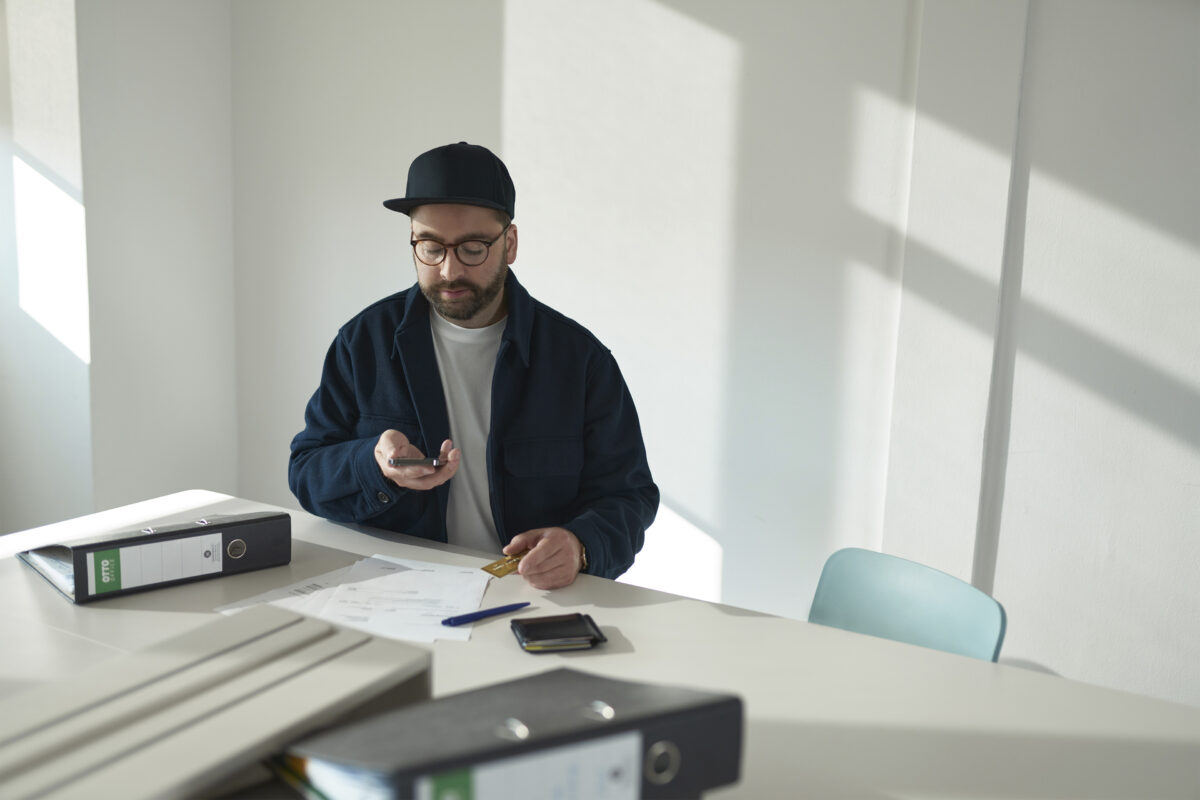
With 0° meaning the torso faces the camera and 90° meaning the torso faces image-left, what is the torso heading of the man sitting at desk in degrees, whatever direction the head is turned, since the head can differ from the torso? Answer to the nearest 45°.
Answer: approximately 0°

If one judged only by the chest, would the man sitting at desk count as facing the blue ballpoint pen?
yes

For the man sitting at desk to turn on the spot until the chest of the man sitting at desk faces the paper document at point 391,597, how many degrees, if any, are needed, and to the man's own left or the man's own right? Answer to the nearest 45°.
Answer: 0° — they already face it

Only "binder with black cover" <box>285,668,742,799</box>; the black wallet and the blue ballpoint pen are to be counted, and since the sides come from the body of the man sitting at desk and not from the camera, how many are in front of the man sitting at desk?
3

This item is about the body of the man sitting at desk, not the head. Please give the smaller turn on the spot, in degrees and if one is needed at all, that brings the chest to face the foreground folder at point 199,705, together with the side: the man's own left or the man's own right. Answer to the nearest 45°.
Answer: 0° — they already face it

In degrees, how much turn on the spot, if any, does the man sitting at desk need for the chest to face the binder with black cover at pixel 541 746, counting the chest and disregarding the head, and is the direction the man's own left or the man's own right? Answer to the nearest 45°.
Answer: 0° — they already face it
